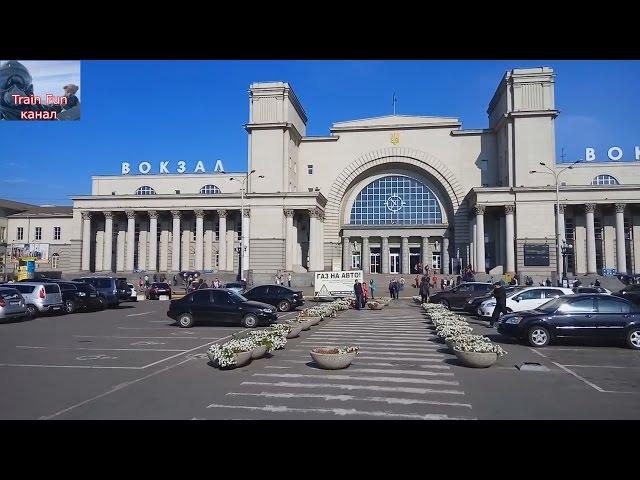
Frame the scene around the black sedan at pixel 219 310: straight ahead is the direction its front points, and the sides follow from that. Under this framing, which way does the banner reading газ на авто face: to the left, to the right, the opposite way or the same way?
to the right

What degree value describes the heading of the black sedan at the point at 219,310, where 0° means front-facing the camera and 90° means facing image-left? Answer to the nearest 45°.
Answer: approximately 270°

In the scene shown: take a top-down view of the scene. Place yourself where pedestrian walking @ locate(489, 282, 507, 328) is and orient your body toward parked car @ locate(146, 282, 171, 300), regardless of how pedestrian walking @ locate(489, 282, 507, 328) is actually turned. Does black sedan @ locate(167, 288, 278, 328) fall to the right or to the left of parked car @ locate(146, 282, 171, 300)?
left

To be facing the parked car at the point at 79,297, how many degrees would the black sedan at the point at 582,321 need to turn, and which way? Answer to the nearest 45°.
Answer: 0° — it already faces it

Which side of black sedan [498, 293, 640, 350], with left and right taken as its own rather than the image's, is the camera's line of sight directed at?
left

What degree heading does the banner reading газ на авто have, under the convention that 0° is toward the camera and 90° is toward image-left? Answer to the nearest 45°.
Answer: approximately 0°

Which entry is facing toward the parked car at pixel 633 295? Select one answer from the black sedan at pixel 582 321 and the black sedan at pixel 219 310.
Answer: the black sedan at pixel 219 310

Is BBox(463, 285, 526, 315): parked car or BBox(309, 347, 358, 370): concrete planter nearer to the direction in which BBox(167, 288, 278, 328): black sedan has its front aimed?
the parked car

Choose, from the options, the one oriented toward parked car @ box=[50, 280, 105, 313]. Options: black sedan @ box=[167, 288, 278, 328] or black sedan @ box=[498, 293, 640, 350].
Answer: black sedan @ box=[498, 293, 640, 350]

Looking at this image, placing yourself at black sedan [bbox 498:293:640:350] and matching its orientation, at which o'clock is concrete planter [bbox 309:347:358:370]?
The concrete planter is roughly at 10 o'clock from the black sedan.

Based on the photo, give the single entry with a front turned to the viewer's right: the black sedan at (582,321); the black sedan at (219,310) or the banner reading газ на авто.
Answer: the black sedan at (219,310)

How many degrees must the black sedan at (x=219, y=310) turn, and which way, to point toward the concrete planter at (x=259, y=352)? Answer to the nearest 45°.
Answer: approximately 90° to its right
